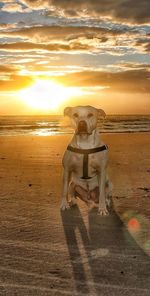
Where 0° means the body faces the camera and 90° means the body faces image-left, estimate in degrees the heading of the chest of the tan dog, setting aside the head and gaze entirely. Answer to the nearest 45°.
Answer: approximately 0°
